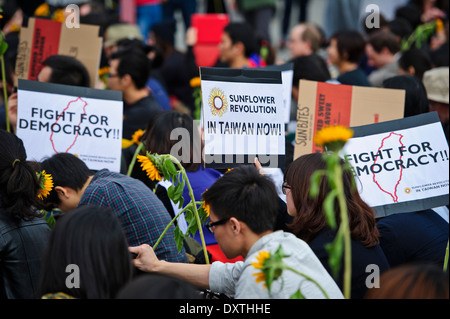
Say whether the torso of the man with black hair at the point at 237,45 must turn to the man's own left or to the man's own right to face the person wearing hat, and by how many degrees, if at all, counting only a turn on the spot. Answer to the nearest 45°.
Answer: approximately 135° to the man's own left

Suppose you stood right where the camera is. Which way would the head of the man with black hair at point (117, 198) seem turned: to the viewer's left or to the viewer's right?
to the viewer's left

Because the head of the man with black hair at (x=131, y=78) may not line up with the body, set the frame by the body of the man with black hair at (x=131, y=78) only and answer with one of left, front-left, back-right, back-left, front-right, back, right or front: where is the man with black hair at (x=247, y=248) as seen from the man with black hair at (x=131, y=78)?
left

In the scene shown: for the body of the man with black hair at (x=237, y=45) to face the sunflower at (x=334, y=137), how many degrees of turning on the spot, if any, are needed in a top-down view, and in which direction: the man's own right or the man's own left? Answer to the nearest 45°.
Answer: approximately 90° to the man's own left

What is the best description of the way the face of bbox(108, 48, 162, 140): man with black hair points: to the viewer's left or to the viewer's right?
to the viewer's left
